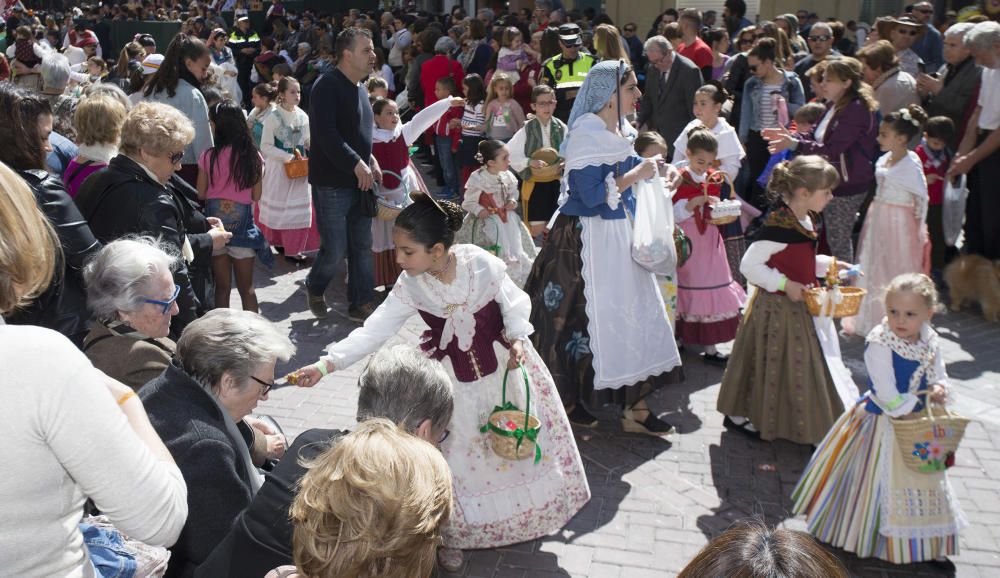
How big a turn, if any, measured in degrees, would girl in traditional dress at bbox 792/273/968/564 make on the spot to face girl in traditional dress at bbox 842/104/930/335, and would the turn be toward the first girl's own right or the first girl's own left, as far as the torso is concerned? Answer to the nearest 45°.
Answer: approximately 135° to the first girl's own left

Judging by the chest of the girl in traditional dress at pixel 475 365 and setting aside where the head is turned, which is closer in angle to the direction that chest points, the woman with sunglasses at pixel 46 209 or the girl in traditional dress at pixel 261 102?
the woman with sunglasses

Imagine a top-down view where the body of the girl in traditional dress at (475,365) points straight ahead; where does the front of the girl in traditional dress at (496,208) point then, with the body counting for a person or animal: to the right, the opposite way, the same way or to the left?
to the left

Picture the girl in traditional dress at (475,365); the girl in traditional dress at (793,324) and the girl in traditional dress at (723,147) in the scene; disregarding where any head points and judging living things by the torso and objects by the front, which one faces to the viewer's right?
the girl in traditional dress at (793,324)

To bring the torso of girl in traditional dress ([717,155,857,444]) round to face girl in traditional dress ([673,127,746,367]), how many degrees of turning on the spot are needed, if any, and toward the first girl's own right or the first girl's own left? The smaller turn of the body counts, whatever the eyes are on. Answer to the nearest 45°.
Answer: approximately 135° to the first girl's own left

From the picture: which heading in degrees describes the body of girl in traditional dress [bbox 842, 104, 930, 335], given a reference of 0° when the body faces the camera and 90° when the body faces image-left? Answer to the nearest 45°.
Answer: approximately 45°

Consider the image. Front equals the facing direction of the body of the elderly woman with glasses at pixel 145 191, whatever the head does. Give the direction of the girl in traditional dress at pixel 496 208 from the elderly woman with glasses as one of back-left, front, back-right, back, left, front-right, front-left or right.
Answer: front-left

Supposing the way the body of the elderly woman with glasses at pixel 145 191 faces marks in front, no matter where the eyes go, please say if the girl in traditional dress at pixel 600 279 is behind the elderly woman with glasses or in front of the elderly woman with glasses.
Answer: in front

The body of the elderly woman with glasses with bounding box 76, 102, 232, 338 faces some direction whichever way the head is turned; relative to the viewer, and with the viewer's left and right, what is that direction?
facing to the right of the viewer

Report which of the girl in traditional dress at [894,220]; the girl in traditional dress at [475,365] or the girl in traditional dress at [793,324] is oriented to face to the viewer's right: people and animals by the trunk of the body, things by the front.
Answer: the girl in traditional dress at [793,324]

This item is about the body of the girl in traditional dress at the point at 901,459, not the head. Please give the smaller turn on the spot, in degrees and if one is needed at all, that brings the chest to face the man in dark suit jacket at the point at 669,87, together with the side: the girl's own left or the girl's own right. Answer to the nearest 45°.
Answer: approximately 180°

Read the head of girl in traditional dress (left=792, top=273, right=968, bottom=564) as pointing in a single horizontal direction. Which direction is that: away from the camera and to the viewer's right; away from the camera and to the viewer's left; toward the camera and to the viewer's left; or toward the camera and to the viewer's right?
toward the camera and to the viewer's left

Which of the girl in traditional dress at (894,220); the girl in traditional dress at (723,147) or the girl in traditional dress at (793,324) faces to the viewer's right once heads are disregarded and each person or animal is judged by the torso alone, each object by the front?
the girl in traditional dress at (793,324)

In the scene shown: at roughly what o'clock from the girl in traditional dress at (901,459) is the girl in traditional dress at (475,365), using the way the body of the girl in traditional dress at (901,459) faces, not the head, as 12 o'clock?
the girl in traditional dress at (475,365) is roughly at 4 o'clock from the girl in traditional dress at (901,459).
